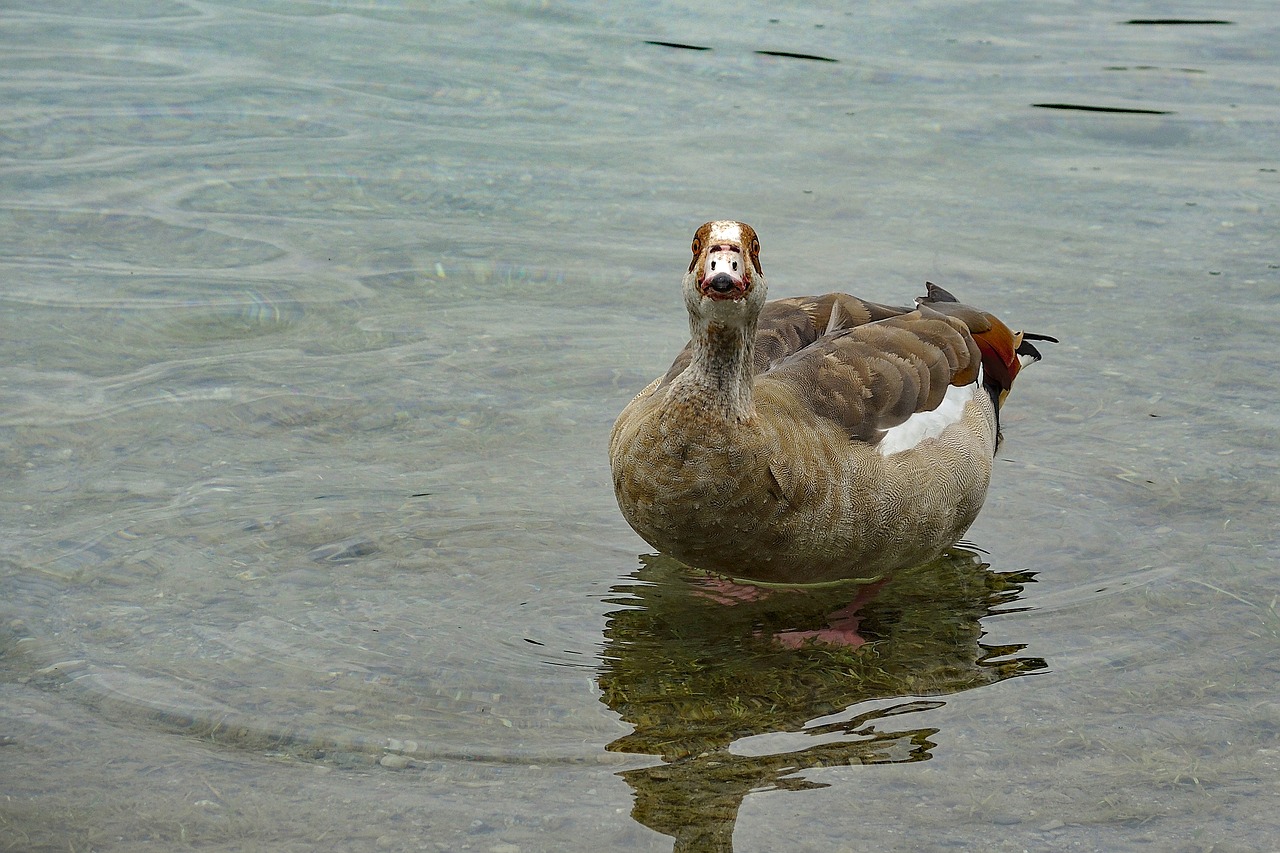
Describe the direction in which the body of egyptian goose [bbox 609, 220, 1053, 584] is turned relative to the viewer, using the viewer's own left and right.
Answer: facing the viewer and to the left of the viewer
